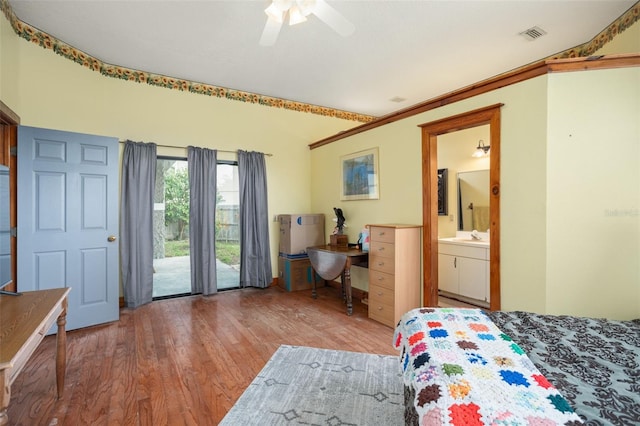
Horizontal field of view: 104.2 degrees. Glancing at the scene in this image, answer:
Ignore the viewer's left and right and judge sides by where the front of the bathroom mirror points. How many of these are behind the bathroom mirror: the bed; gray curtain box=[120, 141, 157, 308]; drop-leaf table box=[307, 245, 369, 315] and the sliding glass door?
0

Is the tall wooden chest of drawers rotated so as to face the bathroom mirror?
no

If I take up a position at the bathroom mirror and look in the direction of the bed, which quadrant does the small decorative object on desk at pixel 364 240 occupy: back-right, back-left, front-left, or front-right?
front-right

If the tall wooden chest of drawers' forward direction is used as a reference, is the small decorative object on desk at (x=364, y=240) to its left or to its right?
on its right

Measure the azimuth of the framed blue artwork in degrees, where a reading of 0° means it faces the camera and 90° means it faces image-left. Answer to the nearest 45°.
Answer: approximately 45°

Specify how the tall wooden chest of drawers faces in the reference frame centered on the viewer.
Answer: facing the viewer and to the left of the viewer

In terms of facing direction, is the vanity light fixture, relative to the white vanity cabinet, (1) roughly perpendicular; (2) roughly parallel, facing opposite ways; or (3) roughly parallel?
roughly parallel

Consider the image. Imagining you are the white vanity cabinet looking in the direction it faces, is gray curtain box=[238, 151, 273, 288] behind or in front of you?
in front

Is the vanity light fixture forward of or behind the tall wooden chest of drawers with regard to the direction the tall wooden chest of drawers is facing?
behind

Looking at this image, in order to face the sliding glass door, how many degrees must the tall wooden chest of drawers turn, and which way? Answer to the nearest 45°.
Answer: approximately 45° to its right

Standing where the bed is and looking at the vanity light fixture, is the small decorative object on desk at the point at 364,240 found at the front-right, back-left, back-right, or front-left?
front-left
